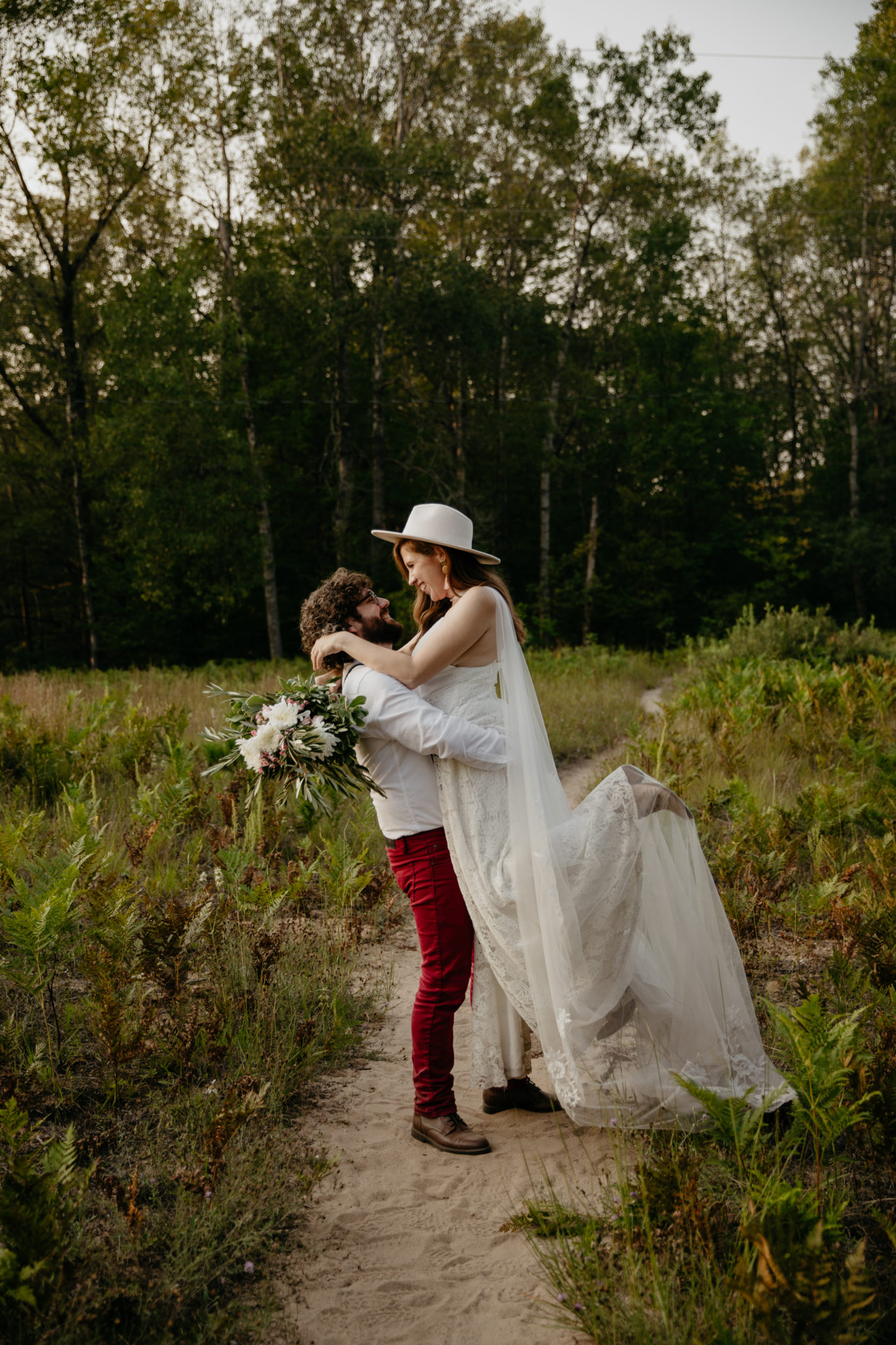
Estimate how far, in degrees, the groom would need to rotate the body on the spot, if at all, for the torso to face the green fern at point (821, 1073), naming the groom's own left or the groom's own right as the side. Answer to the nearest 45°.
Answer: approximately 45° to the groom's own right

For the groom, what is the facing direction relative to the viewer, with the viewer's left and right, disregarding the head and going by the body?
facing to the right of the viewer

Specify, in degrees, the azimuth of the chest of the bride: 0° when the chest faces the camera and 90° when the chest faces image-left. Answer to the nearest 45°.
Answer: approximately 90°

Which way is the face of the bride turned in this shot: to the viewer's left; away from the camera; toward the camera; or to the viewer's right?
to the viewer's left

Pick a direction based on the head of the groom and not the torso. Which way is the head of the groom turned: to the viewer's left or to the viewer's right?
to the viewer's right
